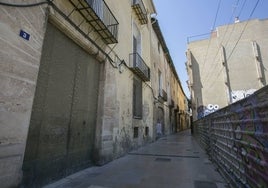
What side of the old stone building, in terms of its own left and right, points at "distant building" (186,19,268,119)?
left

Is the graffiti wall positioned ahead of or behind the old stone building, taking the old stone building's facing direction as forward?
ahead

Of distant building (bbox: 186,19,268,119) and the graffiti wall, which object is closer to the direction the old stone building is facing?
the graffiti wall

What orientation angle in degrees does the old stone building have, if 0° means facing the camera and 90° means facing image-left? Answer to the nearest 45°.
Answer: approximately 315°
